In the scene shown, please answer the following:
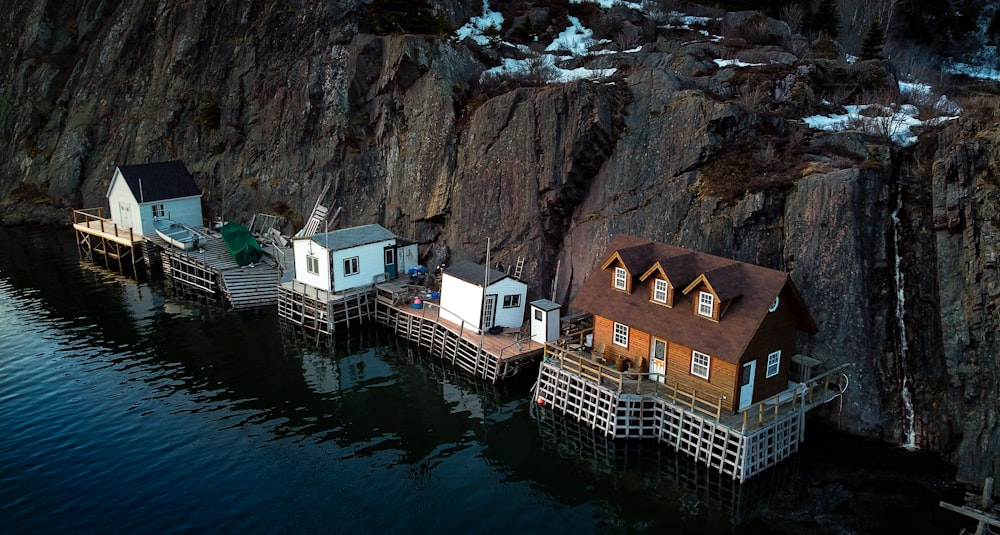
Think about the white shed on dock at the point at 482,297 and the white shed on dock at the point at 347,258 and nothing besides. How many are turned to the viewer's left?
0

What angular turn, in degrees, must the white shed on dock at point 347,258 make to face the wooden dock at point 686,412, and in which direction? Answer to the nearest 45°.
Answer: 0° — it already faces it

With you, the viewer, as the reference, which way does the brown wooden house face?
facing the viewer and to the left of the viewer

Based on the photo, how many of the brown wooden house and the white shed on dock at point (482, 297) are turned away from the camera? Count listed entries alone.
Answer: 0

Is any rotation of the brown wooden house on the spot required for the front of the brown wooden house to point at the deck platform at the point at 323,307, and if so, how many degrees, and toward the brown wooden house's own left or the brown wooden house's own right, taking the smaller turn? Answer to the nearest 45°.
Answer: approximately 45° to the brown wooden house's own right

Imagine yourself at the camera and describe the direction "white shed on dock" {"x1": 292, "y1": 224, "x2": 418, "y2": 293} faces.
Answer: facing the viewer and to the right of the viewer

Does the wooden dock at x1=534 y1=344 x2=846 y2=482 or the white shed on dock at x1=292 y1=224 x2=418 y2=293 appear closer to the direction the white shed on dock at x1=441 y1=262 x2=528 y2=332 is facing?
the wooden dock

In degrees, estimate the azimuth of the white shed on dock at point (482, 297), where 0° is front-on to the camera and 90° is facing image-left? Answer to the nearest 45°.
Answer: approximately 315°

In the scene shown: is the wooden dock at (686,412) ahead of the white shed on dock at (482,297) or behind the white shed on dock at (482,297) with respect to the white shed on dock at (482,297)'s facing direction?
ahead

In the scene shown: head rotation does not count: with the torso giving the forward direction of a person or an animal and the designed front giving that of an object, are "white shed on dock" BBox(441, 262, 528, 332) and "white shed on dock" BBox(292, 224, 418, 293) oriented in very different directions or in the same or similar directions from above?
same or similar directions
